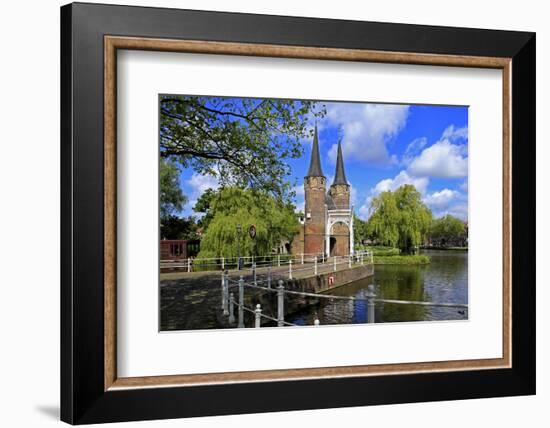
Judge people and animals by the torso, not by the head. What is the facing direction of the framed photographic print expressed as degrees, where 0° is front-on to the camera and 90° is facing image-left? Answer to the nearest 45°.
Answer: approximately 315°
